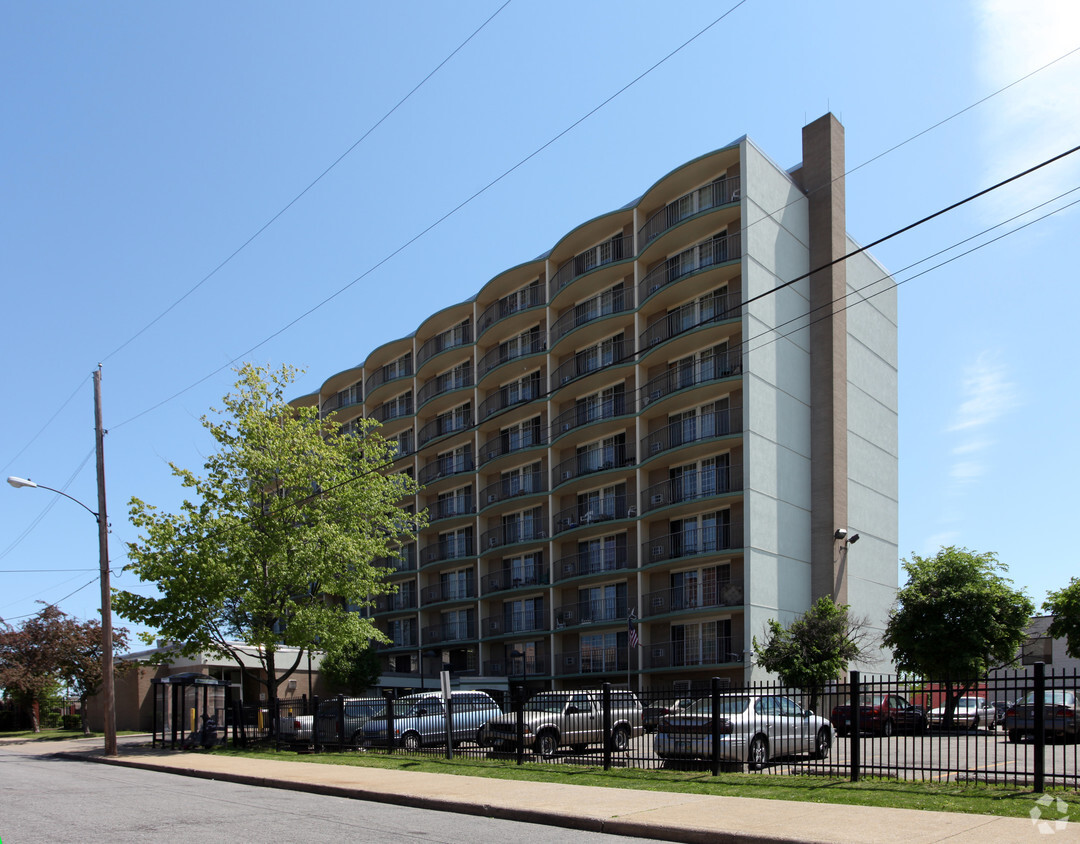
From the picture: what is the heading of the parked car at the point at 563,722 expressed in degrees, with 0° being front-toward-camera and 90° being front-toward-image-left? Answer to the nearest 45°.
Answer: approximately 45°

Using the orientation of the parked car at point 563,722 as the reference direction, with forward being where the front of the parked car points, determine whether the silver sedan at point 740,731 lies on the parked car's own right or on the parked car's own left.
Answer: on the parked car's own left
